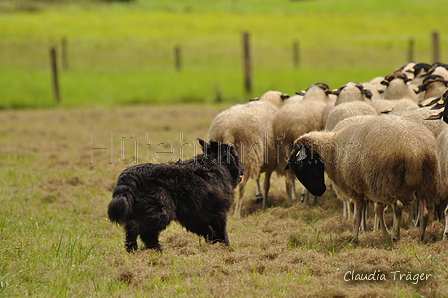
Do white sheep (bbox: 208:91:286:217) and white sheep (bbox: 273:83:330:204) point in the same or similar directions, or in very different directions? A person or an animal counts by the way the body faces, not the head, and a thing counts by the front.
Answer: same or similar directions

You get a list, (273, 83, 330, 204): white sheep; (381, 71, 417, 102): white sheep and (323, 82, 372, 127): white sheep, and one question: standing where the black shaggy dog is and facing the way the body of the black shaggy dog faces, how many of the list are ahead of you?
3

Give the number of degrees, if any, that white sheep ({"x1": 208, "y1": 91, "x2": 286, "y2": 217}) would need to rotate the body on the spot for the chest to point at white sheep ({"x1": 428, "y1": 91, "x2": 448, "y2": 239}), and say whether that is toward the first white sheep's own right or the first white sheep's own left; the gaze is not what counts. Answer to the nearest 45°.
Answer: approximately 90° to the first white sheep's own right

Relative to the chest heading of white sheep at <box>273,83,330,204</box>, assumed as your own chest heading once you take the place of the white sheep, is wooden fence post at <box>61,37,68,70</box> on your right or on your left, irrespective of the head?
on your left

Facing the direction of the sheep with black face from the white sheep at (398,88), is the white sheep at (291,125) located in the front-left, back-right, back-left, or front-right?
front-right

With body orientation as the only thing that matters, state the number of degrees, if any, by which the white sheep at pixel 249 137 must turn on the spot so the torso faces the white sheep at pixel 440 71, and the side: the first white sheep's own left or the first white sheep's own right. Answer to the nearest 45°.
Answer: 0° — it already faces it

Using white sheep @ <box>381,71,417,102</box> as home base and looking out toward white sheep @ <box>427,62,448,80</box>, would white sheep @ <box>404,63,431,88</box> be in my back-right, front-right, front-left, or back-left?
front-left

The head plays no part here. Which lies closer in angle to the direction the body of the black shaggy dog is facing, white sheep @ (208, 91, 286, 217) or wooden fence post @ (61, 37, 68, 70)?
the white sheep

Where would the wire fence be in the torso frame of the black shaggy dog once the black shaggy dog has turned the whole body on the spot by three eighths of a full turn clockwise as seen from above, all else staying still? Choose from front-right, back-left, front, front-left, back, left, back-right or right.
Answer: back

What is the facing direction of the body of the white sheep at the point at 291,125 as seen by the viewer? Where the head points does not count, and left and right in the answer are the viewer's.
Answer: facing away from the viewer and to the right of the viewer

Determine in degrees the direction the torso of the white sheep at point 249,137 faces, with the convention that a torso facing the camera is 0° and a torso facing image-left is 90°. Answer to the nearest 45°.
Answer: approximately 225°

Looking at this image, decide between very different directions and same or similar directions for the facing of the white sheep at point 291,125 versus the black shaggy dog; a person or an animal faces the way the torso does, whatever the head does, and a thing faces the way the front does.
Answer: same or similar directions

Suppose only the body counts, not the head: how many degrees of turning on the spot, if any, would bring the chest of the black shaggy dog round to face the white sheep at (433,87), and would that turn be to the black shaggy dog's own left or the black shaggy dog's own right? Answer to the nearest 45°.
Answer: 0° — it already faces it

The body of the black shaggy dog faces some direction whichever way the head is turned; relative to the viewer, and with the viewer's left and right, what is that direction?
facing away from the viewer and to the right of the viewer

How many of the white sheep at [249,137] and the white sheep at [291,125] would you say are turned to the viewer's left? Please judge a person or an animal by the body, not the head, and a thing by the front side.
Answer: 0

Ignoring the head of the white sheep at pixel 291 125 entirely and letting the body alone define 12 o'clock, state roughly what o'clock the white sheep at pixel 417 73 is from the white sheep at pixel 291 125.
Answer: the white sheep at pixel 417 73 is roughly at 12 o'clock from the white sheep at pixel 291 125.
